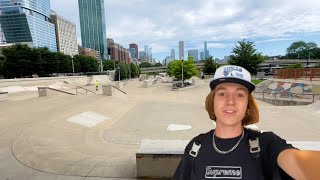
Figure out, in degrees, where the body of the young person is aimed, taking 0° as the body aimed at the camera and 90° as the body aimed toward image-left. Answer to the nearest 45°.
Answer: approximately 0°

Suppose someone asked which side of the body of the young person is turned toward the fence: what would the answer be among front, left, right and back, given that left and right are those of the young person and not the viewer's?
back

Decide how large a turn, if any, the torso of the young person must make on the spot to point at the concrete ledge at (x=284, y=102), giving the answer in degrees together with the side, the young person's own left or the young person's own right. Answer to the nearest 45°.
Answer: approximately 180°
